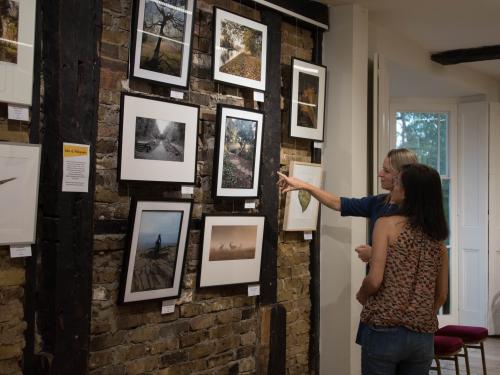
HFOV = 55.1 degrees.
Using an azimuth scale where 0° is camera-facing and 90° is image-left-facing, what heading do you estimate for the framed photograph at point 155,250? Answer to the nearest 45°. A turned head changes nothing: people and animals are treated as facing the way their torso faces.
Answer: approximately 315°

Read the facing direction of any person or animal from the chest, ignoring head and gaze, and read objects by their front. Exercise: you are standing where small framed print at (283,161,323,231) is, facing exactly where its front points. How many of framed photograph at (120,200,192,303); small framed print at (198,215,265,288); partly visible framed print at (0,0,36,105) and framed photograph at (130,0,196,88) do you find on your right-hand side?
4

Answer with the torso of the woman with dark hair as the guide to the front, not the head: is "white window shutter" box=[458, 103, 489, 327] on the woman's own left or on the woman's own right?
on the woman's own right

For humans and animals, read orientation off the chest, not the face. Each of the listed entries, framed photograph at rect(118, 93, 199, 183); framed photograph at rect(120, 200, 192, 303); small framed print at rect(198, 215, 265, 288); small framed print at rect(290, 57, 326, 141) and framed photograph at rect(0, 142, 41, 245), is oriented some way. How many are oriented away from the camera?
0

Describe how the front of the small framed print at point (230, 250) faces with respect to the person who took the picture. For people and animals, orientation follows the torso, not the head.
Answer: facing the viewer and to the right of the viewer

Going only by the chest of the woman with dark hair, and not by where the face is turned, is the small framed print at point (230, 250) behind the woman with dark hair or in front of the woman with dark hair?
in front

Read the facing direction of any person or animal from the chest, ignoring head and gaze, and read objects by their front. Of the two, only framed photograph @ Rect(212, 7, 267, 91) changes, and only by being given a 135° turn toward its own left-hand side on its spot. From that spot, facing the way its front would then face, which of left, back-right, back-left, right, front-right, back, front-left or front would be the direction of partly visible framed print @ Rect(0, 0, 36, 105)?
back-left

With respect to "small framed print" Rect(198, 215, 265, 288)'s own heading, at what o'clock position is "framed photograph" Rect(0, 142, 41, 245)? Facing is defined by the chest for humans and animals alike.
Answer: The framed photograph is roughly at 3 o'clock from the small framed print.

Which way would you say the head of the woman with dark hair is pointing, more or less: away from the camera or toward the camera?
away from the camera

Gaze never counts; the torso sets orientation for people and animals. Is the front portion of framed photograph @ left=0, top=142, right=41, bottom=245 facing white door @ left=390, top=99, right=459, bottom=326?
no

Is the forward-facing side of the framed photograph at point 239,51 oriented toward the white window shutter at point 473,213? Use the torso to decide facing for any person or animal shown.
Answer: no

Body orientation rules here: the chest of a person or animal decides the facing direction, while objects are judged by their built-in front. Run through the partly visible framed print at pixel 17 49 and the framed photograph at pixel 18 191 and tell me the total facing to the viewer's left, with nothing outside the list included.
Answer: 0

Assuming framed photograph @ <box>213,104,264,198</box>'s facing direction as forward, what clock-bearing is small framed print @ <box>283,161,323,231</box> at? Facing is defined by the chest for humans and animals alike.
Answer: The small framed print is roughly at 9 o'clock from the framed photograph.

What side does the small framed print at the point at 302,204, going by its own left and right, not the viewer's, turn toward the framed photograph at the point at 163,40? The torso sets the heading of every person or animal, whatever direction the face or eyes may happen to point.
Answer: right

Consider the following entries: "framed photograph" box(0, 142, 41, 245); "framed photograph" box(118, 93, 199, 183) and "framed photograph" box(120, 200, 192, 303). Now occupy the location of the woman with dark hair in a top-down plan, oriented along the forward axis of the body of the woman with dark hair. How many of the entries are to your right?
0

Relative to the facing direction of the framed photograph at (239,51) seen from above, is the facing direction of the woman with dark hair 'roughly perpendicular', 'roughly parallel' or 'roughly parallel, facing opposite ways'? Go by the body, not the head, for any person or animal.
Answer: roughly parallel, facing opposite ways

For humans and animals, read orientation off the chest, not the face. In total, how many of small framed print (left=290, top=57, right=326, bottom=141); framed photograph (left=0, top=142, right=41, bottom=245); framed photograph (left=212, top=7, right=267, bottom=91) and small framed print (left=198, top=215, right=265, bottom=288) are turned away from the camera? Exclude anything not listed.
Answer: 0

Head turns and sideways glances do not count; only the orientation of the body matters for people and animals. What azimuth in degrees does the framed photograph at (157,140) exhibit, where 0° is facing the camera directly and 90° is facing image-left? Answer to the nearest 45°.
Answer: approximately 315°
